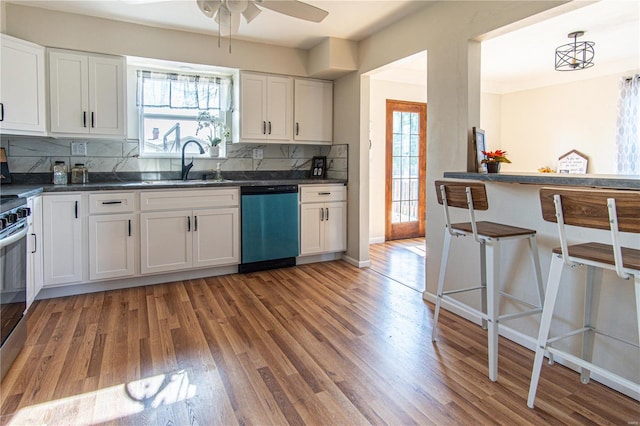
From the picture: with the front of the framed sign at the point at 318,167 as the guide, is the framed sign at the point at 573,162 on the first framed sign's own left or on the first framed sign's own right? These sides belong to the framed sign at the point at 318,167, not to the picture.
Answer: on the first framed sign's own left

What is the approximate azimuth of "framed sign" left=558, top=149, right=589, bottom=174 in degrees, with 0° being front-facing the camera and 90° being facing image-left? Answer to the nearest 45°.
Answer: approximately 0°

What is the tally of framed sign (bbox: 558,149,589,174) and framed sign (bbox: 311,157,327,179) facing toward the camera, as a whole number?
2

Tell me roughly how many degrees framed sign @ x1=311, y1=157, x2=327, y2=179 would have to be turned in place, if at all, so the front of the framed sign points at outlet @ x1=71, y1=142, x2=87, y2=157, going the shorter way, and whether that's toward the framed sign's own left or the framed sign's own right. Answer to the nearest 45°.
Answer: approximately 45° to the framed sign's own right

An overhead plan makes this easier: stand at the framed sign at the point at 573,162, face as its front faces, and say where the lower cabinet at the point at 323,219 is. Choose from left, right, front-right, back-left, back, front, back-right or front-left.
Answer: front-right

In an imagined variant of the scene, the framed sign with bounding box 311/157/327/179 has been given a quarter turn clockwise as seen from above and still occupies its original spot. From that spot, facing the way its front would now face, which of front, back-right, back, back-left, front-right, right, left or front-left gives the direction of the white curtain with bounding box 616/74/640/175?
back

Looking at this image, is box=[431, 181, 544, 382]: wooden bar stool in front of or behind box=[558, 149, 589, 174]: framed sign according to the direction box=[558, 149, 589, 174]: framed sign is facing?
in front

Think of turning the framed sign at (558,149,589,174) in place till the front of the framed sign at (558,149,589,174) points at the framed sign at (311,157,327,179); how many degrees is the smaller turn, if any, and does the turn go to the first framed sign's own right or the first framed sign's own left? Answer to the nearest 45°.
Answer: approximately 45° to the first framed sign's own right
